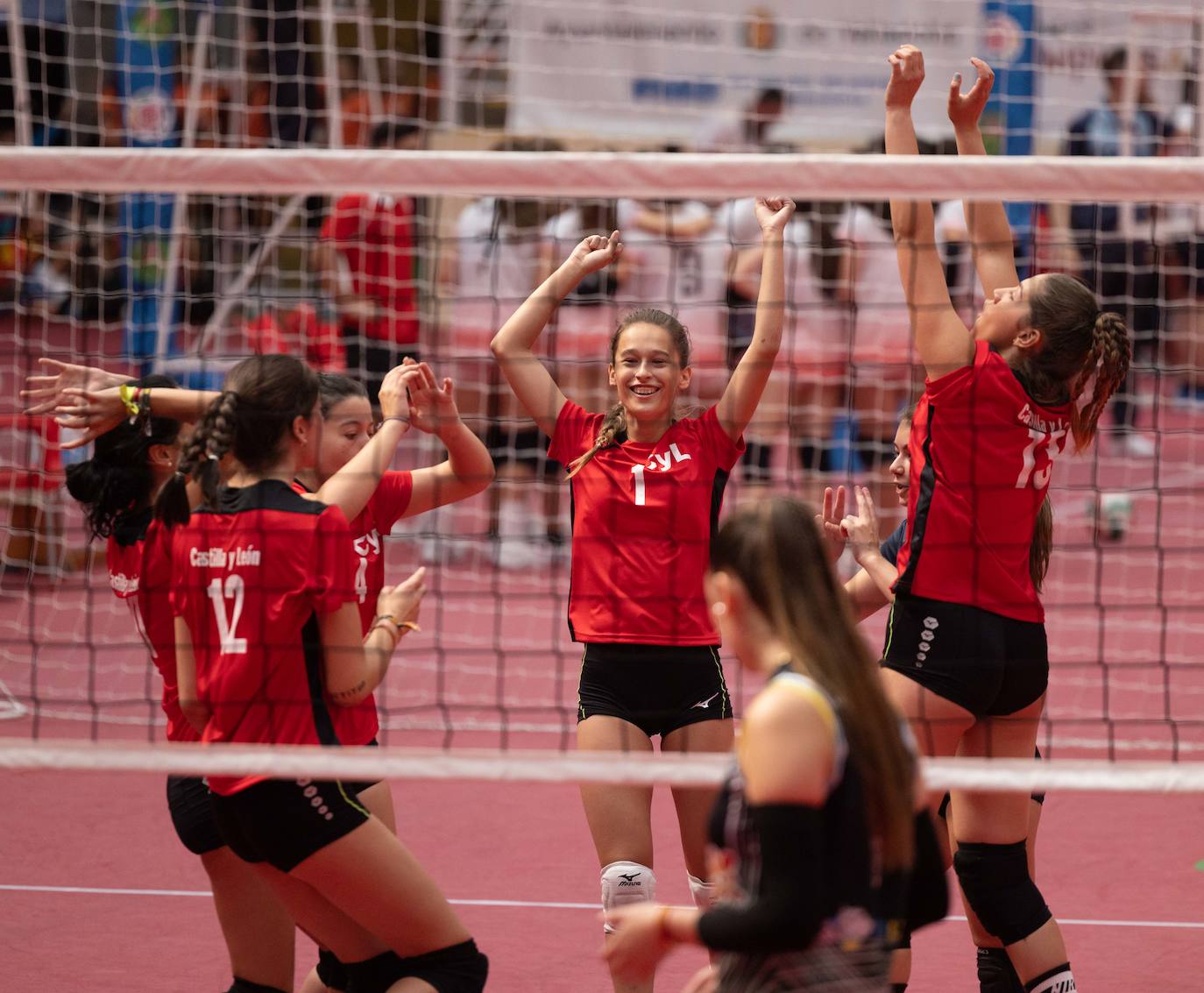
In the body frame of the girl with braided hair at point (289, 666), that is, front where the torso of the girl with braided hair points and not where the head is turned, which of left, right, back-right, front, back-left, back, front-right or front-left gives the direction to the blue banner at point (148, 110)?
front-left

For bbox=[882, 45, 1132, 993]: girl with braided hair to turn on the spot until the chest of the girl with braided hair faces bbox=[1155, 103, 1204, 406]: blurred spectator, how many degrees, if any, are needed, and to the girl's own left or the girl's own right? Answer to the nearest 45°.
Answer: approximately 45° to the girl's own right

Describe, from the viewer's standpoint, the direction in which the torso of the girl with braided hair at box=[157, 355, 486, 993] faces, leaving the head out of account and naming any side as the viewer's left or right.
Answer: facing away from the viewer and to the right of the viewer

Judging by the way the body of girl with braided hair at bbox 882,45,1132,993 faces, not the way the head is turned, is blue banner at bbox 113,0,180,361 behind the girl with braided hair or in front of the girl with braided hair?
in front

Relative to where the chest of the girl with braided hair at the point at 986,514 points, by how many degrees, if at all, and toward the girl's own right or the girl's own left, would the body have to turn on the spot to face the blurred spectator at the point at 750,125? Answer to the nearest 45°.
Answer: approximately 45° to the girl's own right

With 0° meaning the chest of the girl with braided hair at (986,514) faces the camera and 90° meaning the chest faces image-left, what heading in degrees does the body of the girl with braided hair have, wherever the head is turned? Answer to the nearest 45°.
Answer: approximately 135°

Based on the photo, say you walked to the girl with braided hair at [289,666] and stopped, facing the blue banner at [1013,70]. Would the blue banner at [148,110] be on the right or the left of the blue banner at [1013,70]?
left
